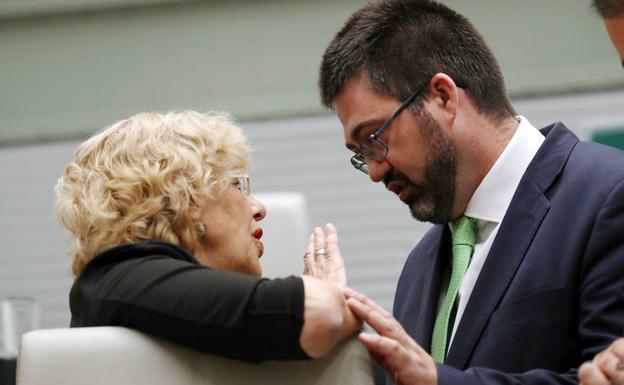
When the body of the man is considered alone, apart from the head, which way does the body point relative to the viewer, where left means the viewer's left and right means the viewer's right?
facing the viewer and to the left of the viewer

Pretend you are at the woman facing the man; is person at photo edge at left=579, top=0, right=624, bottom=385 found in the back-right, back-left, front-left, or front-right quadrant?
front-left

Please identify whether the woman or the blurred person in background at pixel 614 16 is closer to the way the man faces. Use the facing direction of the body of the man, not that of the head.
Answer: the woman

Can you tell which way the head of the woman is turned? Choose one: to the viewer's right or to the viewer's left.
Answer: to the viewer's right

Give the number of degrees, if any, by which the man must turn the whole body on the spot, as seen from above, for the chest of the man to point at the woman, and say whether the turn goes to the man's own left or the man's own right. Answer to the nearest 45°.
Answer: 0° — they already face them

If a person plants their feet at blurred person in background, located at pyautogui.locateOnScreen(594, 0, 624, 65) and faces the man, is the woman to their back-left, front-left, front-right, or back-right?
front-right

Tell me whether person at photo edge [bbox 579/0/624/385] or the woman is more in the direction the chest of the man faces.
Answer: the woman

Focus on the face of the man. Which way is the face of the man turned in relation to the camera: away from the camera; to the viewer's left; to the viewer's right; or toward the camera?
to the viewer's left
